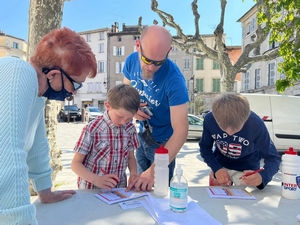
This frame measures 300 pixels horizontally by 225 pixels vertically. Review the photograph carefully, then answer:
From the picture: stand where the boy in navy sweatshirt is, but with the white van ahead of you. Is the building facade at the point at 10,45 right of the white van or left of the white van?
left

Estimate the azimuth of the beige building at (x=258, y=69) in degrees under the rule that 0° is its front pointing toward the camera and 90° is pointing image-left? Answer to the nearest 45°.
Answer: approximately 45°

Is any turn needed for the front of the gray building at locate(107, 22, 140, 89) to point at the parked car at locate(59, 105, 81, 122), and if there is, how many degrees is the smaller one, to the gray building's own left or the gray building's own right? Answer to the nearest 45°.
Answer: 0° — it already faces it

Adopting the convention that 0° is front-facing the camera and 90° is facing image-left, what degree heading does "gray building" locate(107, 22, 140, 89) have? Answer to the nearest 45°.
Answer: approximately 0°

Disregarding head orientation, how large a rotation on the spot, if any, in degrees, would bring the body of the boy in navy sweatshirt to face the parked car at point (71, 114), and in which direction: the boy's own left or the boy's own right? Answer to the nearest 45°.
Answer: approximately 135° to the boy's own right

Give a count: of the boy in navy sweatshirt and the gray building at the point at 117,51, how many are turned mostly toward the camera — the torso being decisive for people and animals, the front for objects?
2
